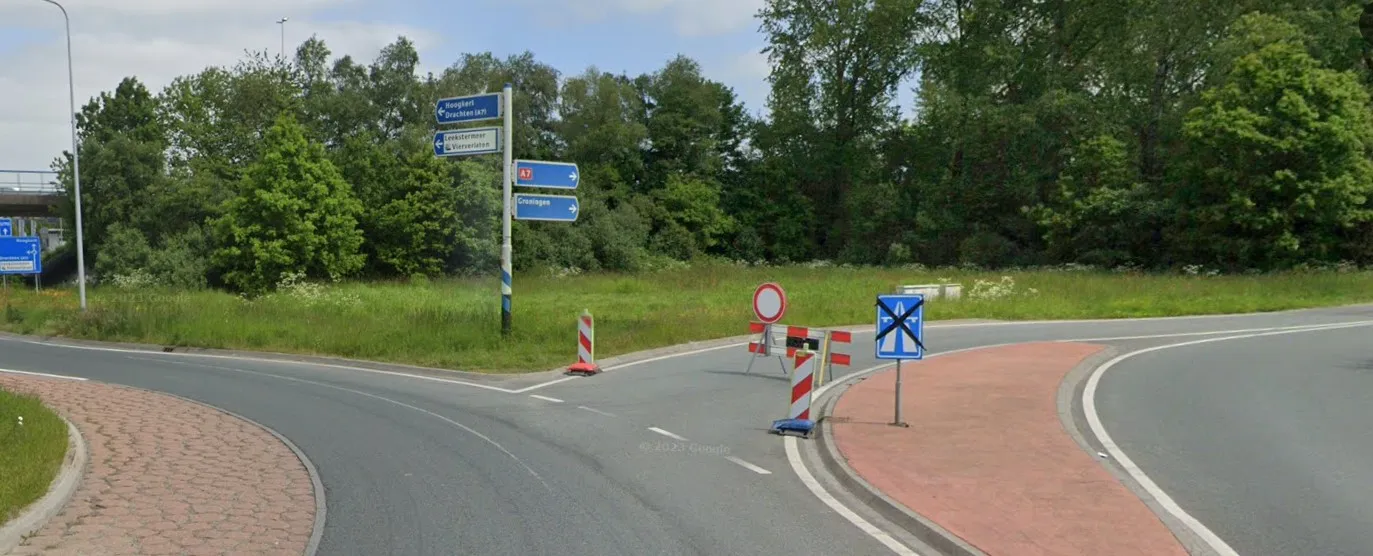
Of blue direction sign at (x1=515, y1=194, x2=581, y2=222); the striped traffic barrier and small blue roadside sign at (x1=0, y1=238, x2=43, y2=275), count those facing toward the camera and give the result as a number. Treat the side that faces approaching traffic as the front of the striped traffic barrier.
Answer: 3

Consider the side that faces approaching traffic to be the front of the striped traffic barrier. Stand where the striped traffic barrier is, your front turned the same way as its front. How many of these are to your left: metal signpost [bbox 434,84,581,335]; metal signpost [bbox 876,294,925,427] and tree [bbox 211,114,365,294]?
1

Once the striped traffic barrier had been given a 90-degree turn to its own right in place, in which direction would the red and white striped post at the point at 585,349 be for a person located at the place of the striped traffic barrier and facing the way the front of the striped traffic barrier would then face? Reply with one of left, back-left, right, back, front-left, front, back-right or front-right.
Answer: front-right

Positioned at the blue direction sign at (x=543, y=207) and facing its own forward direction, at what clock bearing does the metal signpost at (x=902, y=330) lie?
The metal signpost is roughly at 11 o'clock from the blue direction sign.

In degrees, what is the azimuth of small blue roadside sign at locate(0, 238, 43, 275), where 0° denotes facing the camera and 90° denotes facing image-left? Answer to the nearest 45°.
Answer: approximately 0°

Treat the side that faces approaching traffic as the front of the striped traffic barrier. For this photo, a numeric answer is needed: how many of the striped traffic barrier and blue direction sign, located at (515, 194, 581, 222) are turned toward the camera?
2

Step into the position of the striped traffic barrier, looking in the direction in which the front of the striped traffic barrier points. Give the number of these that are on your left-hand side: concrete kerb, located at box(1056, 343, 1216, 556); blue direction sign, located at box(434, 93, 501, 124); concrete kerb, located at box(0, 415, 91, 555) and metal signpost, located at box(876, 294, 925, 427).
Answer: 2

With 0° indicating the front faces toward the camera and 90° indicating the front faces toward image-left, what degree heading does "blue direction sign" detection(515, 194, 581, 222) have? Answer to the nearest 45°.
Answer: approximately 0°

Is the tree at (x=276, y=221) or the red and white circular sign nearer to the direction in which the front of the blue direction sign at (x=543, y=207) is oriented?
the red and white circular sign

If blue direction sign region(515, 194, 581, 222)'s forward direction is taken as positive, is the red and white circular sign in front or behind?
in front

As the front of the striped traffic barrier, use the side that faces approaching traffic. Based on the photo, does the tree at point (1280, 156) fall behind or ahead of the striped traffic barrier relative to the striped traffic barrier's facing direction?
behind
